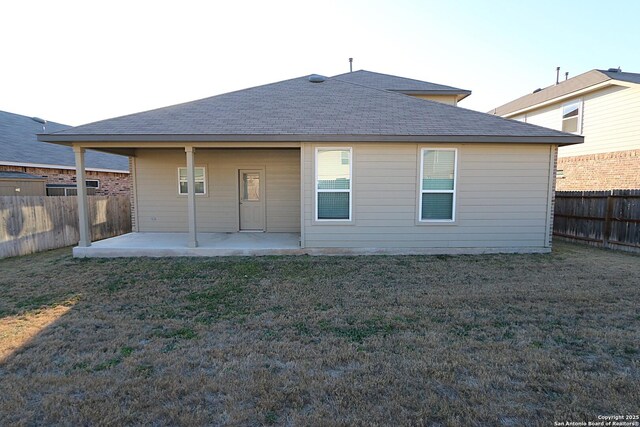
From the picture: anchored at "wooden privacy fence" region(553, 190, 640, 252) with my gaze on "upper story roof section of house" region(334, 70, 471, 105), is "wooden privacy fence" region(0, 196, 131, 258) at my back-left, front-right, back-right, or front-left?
front-left

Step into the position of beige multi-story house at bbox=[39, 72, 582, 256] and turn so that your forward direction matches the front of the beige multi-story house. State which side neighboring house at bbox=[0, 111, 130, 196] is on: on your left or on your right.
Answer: on your left

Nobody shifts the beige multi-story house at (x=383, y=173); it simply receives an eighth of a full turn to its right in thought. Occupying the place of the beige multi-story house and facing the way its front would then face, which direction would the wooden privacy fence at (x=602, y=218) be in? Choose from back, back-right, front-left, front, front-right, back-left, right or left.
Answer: front-right

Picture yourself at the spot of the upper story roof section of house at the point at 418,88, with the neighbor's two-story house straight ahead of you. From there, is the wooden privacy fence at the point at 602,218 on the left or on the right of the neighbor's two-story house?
right

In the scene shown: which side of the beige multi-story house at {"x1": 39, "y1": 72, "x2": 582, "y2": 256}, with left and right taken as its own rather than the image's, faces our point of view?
back

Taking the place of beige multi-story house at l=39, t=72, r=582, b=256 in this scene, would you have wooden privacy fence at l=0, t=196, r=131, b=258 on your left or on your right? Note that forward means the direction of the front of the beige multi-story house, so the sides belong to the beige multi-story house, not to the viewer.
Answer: on your left

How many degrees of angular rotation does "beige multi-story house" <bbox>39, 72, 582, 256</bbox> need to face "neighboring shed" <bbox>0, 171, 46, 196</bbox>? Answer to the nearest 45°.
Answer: approximately 90° to its left
